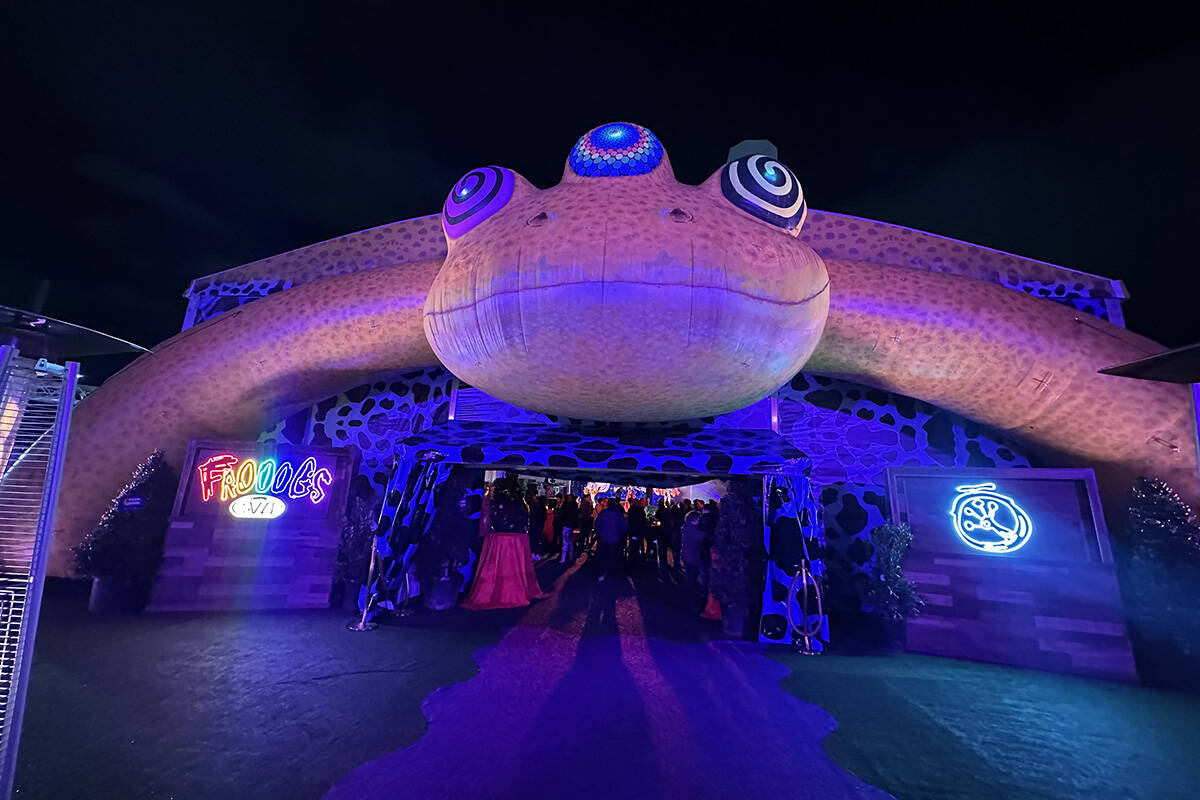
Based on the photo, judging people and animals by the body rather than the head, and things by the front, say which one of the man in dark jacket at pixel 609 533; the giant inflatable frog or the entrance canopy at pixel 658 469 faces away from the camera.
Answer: the man in dark jacket

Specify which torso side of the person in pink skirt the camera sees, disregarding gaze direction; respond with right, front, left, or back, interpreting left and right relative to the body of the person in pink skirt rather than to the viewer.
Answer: back

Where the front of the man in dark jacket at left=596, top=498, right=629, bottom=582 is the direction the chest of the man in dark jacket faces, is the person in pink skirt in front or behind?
behind

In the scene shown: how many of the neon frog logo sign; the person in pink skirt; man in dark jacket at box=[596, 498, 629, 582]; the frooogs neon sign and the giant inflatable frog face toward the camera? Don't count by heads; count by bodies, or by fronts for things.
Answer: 3

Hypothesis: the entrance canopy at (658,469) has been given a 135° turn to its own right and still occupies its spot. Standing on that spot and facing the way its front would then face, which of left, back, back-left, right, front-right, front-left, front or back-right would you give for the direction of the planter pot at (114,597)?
front-left

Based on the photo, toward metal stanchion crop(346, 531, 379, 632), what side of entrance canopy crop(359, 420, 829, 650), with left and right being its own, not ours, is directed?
right

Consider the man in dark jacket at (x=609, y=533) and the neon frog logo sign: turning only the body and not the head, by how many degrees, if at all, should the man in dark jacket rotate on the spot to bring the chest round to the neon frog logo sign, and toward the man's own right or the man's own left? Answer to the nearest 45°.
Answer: approximately 135° to the man's own right

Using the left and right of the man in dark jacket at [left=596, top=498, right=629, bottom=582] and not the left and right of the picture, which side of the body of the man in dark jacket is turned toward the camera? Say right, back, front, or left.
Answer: back

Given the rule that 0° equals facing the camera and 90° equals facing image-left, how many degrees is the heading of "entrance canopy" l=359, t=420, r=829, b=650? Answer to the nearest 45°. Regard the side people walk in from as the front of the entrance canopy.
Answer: approximately 0°

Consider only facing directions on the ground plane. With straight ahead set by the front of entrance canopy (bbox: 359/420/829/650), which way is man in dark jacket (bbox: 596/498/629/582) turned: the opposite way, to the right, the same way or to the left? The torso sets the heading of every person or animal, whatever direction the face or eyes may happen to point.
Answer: the opposite way

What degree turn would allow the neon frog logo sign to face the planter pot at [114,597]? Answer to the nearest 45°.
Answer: approximately 45° to its right

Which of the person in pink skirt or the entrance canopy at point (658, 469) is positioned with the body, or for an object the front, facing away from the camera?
the person in pink skirt

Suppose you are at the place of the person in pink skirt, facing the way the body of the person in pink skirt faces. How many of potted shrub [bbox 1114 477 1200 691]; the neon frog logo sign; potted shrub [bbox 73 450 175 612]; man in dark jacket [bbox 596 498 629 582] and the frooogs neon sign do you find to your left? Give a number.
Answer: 2

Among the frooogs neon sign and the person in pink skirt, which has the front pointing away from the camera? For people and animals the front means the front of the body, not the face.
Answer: the person in pink skirt

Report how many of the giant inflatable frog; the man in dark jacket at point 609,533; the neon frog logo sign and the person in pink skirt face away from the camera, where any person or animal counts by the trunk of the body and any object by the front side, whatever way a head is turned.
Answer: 2

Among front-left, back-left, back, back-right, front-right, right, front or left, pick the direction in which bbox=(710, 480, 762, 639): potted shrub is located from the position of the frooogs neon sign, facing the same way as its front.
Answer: front-left

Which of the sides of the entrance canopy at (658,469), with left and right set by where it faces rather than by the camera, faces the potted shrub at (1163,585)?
left
